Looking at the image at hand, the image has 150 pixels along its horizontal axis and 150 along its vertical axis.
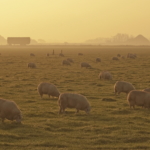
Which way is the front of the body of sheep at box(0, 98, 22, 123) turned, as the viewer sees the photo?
to the viewer's right

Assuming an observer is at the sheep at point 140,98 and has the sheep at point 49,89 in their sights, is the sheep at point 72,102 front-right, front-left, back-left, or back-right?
front-left

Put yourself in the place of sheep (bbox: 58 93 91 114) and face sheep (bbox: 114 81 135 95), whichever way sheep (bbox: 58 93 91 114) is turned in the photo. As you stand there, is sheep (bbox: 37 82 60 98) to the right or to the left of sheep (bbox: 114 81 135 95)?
left

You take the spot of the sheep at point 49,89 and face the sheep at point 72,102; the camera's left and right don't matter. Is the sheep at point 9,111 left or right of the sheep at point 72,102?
right
